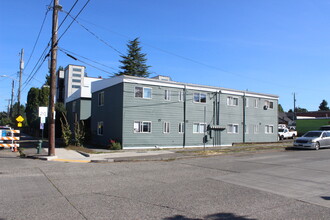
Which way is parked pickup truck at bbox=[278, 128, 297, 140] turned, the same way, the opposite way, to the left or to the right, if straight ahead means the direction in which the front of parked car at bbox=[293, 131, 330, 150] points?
the same way

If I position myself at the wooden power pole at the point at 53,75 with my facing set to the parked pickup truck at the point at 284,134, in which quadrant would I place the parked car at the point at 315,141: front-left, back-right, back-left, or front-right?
front-right

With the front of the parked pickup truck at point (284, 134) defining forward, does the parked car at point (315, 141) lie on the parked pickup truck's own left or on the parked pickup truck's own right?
on the parked pickup truck's own left

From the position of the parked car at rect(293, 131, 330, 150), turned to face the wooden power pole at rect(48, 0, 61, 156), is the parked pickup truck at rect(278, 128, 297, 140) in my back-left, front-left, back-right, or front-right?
back-right

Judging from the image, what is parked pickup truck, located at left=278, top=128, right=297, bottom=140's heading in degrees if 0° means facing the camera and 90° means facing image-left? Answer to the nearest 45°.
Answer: approximately 45°

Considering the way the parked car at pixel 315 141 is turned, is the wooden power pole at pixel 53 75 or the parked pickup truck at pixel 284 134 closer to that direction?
the wooden power pole

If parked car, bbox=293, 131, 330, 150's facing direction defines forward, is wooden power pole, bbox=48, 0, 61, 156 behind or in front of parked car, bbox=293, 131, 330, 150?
in front

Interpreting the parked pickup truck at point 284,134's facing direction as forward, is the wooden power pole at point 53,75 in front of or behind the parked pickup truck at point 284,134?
in front

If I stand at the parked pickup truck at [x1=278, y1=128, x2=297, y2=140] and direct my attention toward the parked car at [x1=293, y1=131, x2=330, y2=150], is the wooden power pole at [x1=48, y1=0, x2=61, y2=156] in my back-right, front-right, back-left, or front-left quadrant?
front-right

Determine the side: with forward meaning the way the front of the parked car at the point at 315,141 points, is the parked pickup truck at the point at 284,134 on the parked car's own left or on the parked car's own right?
on the parked car's own right

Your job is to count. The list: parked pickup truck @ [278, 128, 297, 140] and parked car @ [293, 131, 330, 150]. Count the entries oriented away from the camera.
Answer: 0

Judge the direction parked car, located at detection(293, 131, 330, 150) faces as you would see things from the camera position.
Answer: facing the viewer and to the left of the viewer
